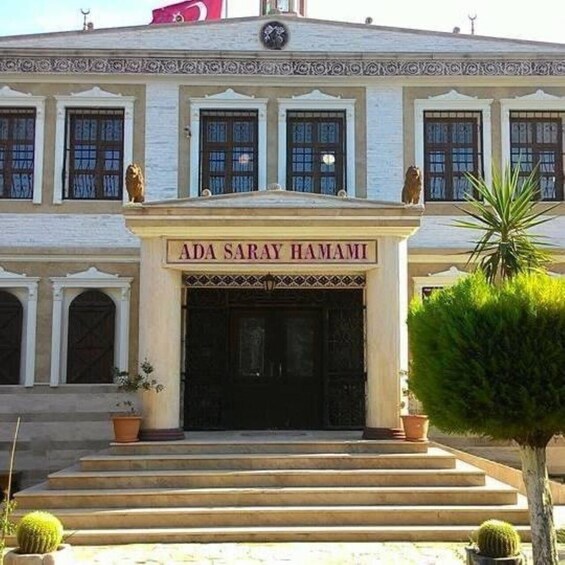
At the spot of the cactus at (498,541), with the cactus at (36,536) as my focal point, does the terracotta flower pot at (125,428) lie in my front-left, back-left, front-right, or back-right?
front-right

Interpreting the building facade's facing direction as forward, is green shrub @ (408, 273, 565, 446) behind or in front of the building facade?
in front

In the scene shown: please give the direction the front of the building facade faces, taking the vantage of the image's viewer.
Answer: facing the viewer

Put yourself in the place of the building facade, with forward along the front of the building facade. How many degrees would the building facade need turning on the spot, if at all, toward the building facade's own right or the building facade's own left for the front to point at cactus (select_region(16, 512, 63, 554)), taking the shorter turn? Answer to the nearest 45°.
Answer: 0° — it already faces it

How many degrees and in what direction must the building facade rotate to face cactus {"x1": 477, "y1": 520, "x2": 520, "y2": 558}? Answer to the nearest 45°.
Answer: approximately 45° to its left
